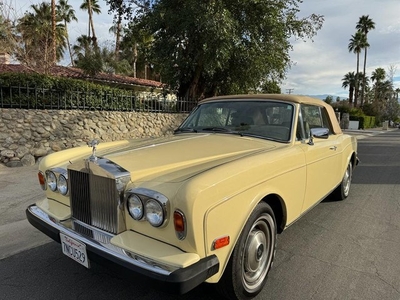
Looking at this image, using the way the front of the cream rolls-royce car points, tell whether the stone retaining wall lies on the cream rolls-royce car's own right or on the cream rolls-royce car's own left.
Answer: on the cream rolls-royce car's own right

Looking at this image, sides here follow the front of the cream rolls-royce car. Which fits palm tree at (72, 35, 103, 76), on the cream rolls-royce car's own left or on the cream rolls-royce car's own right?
on the cream rolls-royce car's own right

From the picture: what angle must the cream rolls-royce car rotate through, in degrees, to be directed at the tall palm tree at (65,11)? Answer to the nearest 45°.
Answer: approximately 90° to its right

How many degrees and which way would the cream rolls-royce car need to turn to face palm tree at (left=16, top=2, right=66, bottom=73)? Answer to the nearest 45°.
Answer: approximately 90° to its right

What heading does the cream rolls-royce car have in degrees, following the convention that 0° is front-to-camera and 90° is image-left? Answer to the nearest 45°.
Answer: approximately 45°

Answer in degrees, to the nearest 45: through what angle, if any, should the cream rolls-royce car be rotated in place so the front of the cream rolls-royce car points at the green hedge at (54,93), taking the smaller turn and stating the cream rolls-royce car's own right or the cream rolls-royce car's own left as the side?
approximately 90° to the cream rolls-royce car's own right
